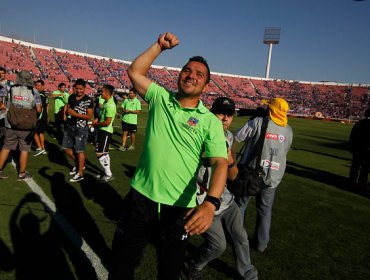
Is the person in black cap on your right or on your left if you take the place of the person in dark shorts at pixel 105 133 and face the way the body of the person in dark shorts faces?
on your left

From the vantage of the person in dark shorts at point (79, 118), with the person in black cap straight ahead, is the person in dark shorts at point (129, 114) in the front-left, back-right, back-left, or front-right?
back-left

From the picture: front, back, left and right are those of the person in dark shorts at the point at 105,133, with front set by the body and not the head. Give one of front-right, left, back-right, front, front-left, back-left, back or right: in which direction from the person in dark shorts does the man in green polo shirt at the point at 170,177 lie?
left
